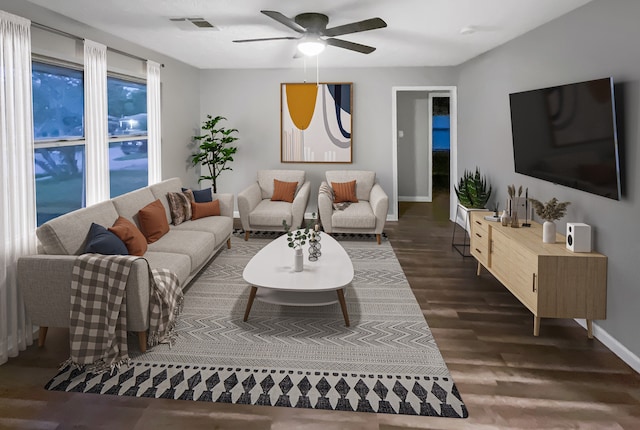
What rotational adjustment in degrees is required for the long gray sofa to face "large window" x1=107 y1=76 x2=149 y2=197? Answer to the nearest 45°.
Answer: approximately 135° to its left

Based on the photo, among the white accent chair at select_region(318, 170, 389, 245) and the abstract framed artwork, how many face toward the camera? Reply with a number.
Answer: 2

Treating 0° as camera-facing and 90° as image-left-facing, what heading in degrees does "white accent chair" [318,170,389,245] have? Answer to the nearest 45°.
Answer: approximately 0°

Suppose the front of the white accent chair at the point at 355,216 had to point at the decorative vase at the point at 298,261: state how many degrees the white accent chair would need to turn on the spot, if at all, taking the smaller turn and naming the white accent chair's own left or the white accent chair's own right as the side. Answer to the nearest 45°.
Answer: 0° — it already faces it
